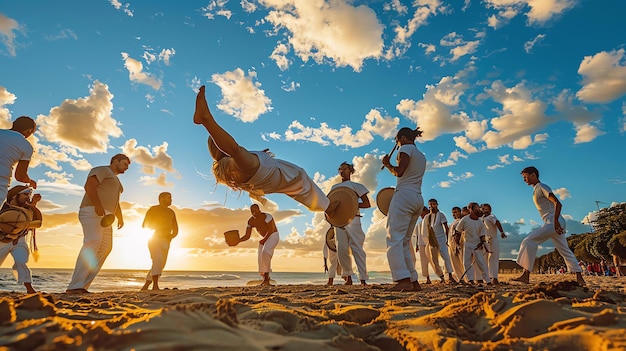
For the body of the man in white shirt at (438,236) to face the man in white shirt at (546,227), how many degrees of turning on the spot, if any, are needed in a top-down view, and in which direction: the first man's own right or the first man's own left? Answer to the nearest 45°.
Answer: approximately 90° to the first man's own left

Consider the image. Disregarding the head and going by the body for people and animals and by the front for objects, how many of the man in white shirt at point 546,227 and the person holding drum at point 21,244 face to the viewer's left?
1

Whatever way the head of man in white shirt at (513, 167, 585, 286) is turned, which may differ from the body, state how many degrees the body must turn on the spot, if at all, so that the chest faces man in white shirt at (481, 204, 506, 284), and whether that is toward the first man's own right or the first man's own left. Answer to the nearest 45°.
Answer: approximately 45° to the first man's own right

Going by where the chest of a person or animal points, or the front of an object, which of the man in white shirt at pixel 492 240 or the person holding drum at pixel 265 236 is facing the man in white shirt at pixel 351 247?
the man in white shirt at pixel 492 240

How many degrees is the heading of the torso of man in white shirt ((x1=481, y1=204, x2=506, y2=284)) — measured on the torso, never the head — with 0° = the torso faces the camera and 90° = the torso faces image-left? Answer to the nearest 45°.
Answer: approximately 45°

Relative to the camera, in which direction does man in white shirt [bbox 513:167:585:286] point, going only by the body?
to the viewer's left

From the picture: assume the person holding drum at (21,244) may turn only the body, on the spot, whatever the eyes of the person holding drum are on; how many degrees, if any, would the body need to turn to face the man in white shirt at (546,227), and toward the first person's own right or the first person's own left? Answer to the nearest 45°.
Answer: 0° — they already face them

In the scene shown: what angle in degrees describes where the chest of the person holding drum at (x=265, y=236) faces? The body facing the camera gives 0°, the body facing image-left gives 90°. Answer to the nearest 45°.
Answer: approximately 45°
